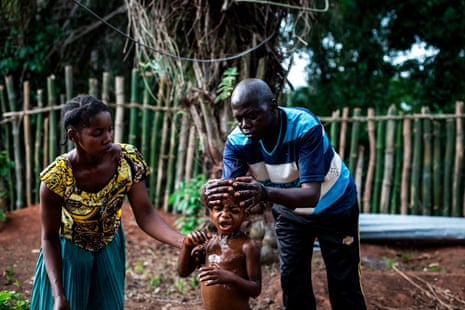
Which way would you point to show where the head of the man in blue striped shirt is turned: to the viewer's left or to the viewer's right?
to the viewer's left

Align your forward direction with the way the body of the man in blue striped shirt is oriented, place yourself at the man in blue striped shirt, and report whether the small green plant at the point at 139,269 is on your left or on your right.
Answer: on your right

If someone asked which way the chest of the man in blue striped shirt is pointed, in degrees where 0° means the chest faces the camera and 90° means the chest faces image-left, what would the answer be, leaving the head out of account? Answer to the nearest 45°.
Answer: approximately 45°

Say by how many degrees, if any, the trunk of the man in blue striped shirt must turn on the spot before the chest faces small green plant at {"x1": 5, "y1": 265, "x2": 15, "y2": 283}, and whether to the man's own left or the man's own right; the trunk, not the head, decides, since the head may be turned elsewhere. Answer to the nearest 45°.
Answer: approximately 90° to the man's own right

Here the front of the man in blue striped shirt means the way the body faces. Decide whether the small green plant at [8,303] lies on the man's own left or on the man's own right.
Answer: on the man's own right

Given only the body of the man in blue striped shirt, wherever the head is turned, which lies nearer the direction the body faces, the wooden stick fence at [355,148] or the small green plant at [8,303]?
the small green plant

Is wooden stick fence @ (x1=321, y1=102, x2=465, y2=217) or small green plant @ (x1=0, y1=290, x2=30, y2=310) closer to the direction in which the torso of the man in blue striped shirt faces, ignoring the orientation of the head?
the small green plant

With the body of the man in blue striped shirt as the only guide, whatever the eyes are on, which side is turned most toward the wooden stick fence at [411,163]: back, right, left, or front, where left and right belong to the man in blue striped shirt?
back

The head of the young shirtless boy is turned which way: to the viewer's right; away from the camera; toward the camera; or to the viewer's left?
toward the camera

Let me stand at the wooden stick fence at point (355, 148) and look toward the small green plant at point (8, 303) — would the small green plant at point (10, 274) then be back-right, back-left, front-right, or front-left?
front-right
